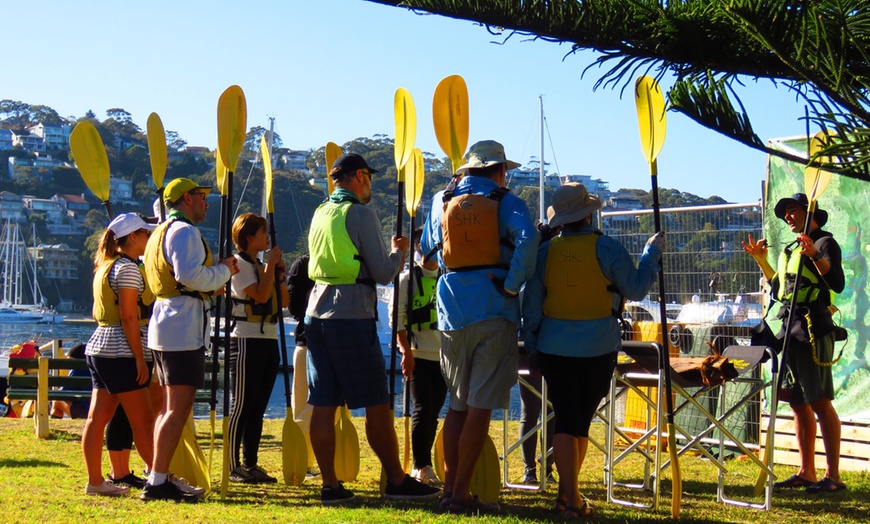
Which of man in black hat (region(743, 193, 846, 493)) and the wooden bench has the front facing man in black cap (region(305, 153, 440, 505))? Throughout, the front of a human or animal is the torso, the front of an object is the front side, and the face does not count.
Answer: man in black hat (region(743, 193, 846, 493))

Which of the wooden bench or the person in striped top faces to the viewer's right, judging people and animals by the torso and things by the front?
the person in striped top

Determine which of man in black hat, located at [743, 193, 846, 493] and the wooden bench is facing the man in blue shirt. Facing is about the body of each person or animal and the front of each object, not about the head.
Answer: the man in black hat

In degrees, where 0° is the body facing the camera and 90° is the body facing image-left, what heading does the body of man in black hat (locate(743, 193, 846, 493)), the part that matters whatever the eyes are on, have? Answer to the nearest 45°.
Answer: approximately 45°

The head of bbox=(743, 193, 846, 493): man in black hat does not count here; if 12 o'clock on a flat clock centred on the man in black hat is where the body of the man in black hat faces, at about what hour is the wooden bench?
The wooden bench is roughly at 2 o'clock from the man in black hat.

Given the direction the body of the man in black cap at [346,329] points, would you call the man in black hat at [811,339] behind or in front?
in front

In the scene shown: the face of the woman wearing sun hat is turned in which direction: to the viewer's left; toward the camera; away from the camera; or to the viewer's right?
away from the camera

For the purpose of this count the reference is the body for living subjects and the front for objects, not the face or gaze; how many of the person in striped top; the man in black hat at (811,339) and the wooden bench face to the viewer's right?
1

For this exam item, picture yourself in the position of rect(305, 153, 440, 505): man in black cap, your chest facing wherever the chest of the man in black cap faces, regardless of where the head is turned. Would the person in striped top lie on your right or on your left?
on your left

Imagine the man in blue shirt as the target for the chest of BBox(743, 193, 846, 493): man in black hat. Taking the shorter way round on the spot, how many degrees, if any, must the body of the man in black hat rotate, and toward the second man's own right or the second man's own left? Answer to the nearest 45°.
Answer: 0° — they already face them

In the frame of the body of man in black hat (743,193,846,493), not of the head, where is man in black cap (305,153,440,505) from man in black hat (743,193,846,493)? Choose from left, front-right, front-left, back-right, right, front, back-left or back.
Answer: front

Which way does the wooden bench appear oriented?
away from the camera

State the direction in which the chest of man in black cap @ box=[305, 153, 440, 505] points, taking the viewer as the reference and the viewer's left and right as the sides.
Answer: facing away from the viewer and to the right of the viewer

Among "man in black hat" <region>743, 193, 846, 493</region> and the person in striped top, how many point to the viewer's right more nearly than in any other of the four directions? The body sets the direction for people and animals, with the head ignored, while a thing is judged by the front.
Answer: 1

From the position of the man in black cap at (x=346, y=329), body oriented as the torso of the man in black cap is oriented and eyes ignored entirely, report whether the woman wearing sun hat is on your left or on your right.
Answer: on your right

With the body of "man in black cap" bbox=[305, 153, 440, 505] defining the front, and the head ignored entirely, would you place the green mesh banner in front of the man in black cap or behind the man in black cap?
in front

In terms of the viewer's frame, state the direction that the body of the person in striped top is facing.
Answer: to the viewer's right
